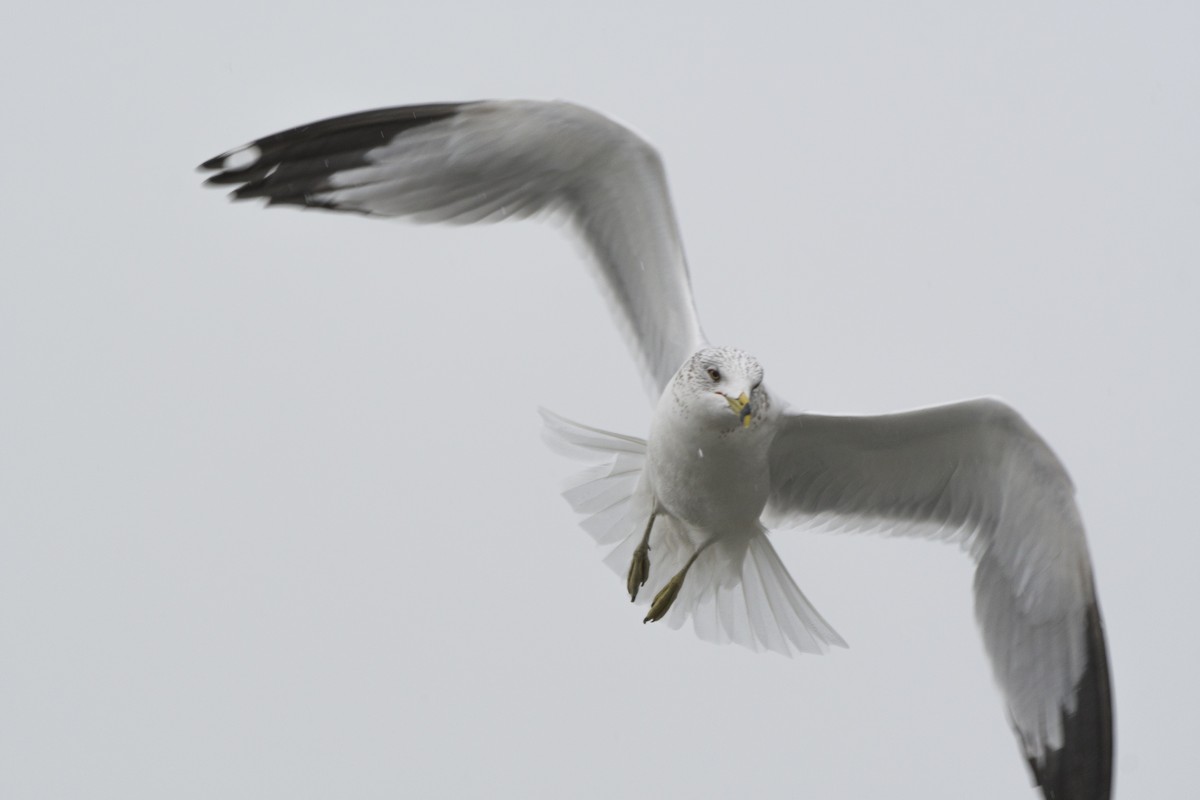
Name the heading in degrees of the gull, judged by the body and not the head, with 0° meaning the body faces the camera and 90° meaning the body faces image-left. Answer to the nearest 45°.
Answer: approximately 0°
